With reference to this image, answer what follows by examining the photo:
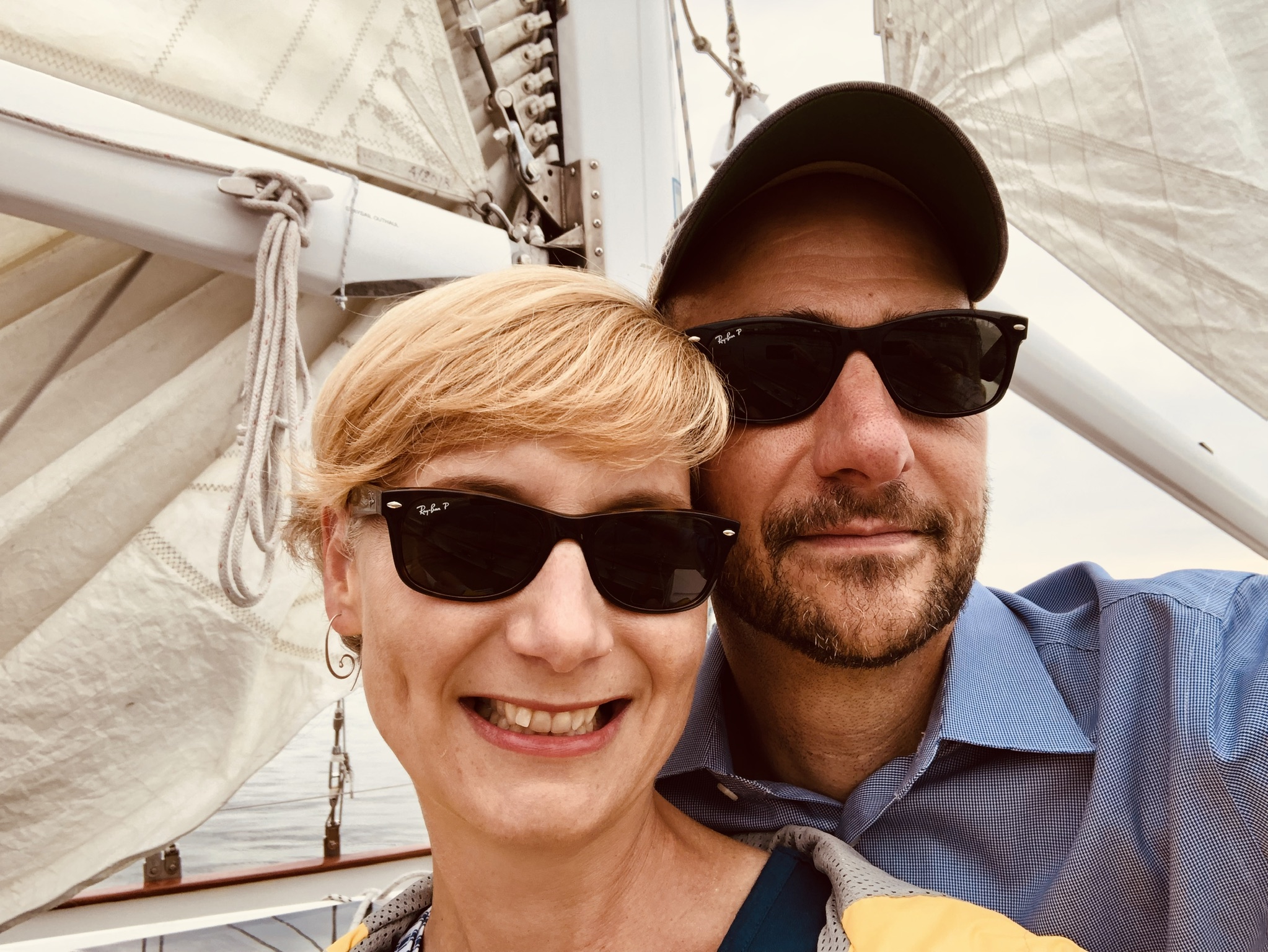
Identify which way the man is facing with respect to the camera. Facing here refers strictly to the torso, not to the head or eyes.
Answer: toward the camera

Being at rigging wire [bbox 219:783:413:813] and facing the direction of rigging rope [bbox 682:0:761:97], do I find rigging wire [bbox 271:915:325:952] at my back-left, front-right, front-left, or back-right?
front-right

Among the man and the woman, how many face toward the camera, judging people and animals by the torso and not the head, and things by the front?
2

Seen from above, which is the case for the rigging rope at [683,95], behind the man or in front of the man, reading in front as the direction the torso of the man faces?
behind

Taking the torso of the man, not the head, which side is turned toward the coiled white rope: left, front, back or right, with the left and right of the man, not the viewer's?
right

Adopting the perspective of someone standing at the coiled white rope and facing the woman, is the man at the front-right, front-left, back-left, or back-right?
front-left

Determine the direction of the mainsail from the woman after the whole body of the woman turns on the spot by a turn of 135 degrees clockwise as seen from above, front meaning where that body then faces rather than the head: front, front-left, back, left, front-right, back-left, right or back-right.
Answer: front

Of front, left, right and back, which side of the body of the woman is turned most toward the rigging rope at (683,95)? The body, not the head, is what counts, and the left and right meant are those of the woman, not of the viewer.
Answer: back

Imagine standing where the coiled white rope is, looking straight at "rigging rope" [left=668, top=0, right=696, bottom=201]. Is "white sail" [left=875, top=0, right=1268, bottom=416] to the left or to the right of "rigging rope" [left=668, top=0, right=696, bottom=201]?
right
